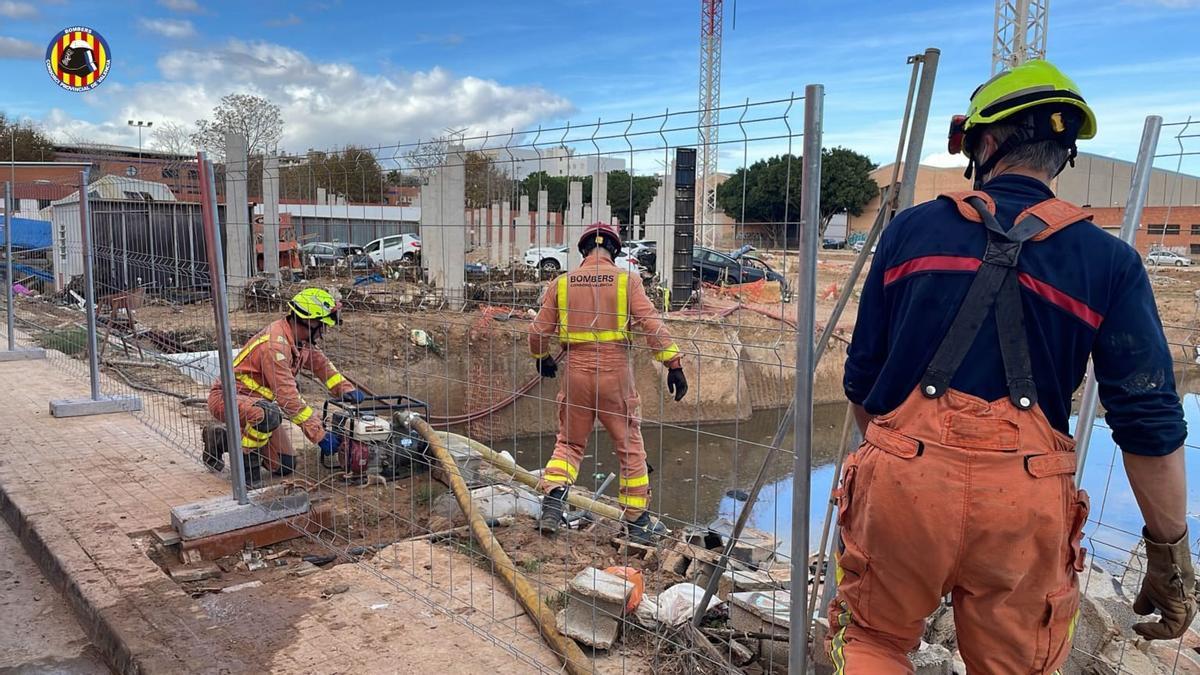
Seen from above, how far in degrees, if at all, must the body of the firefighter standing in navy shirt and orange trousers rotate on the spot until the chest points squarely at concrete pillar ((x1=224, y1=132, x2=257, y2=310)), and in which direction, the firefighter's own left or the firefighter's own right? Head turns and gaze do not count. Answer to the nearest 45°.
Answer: approximately 45° to the firefighter's own left

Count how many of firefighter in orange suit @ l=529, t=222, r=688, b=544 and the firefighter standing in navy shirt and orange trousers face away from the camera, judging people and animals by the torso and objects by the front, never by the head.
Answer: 2

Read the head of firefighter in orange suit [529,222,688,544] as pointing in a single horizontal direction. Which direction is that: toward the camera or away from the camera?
away from the camera

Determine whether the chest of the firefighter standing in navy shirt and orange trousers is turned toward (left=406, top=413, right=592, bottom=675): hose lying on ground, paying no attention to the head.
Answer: no

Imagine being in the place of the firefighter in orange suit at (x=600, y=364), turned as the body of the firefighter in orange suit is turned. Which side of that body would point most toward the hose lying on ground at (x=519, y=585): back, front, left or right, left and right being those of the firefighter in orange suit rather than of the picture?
back

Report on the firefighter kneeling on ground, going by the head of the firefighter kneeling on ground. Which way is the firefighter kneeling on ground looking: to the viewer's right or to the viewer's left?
to the viewer's right

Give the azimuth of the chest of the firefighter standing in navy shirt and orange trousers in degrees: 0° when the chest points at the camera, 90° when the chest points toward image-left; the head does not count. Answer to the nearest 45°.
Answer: approximately 180°

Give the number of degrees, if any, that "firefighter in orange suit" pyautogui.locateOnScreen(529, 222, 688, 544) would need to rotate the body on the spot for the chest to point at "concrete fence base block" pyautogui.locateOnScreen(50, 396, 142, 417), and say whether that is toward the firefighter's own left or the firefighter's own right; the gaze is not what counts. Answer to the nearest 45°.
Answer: approximately 45° to the firefighter's own left

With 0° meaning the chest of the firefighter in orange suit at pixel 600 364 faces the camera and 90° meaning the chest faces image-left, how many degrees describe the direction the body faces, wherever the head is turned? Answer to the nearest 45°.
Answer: approximately 180°

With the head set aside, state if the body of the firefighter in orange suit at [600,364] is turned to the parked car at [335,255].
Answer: no

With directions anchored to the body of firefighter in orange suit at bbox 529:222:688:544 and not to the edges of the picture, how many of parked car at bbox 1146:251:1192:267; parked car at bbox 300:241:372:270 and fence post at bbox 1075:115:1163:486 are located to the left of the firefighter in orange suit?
1
